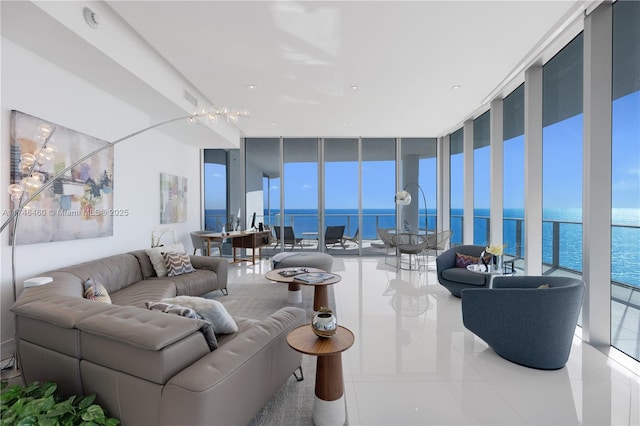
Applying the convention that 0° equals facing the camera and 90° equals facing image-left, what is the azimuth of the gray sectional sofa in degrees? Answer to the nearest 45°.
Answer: approximately 225°

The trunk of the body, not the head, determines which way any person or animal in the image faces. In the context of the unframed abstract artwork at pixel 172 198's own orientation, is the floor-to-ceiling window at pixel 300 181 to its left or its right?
on its left
